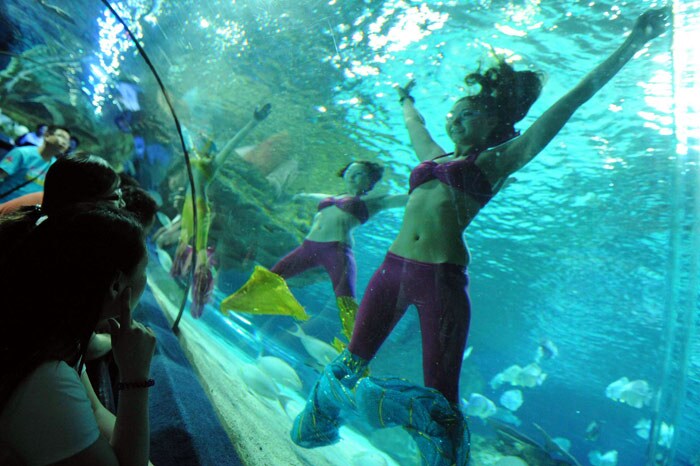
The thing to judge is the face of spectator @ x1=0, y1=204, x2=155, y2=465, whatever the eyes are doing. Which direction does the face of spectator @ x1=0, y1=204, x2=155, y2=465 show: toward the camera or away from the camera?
away from the camera

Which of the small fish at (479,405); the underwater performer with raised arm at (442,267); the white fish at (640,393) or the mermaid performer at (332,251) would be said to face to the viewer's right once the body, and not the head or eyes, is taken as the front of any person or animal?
the small fish

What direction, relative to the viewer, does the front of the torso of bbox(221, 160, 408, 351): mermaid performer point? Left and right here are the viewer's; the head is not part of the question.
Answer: facing the viewer and to the left of the viewer

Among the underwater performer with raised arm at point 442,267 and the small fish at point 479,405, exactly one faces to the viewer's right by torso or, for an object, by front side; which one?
the small fish

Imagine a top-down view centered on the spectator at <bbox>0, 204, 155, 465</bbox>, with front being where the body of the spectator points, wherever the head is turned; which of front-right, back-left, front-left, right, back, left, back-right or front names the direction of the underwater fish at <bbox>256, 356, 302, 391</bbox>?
front

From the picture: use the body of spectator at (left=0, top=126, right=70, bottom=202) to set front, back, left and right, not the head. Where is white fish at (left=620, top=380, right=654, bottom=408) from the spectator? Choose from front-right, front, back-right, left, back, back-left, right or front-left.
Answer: front

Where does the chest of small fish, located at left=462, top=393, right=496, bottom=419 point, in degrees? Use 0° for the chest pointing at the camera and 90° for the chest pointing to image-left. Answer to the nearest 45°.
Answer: approximately 270°

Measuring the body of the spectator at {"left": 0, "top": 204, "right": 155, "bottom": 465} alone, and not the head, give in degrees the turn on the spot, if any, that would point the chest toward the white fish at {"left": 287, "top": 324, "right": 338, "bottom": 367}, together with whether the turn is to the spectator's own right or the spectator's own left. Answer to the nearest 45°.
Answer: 0° — they already face it

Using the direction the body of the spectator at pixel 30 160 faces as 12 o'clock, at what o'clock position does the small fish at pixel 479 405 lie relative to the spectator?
The small fish is roughly at 11 o'clock from the spectator.

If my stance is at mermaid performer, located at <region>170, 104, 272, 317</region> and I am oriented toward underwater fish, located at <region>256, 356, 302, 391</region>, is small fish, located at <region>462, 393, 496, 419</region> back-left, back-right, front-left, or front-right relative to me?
front-left

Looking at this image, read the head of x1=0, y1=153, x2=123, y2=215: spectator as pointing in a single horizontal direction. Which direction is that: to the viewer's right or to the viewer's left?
to the viewer's right

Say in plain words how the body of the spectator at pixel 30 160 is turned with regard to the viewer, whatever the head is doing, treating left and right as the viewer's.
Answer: facing the viewer and to the right of the viewer

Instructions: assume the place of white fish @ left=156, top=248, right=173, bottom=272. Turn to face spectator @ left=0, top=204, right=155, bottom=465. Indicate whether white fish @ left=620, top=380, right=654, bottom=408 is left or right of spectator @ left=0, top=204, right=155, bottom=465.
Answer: left

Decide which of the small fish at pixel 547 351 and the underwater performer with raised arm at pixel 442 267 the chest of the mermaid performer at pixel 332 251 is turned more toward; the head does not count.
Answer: the underwater performer with raised arm

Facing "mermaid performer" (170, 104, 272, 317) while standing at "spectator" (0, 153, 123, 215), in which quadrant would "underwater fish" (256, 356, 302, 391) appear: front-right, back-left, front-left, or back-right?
front-right
